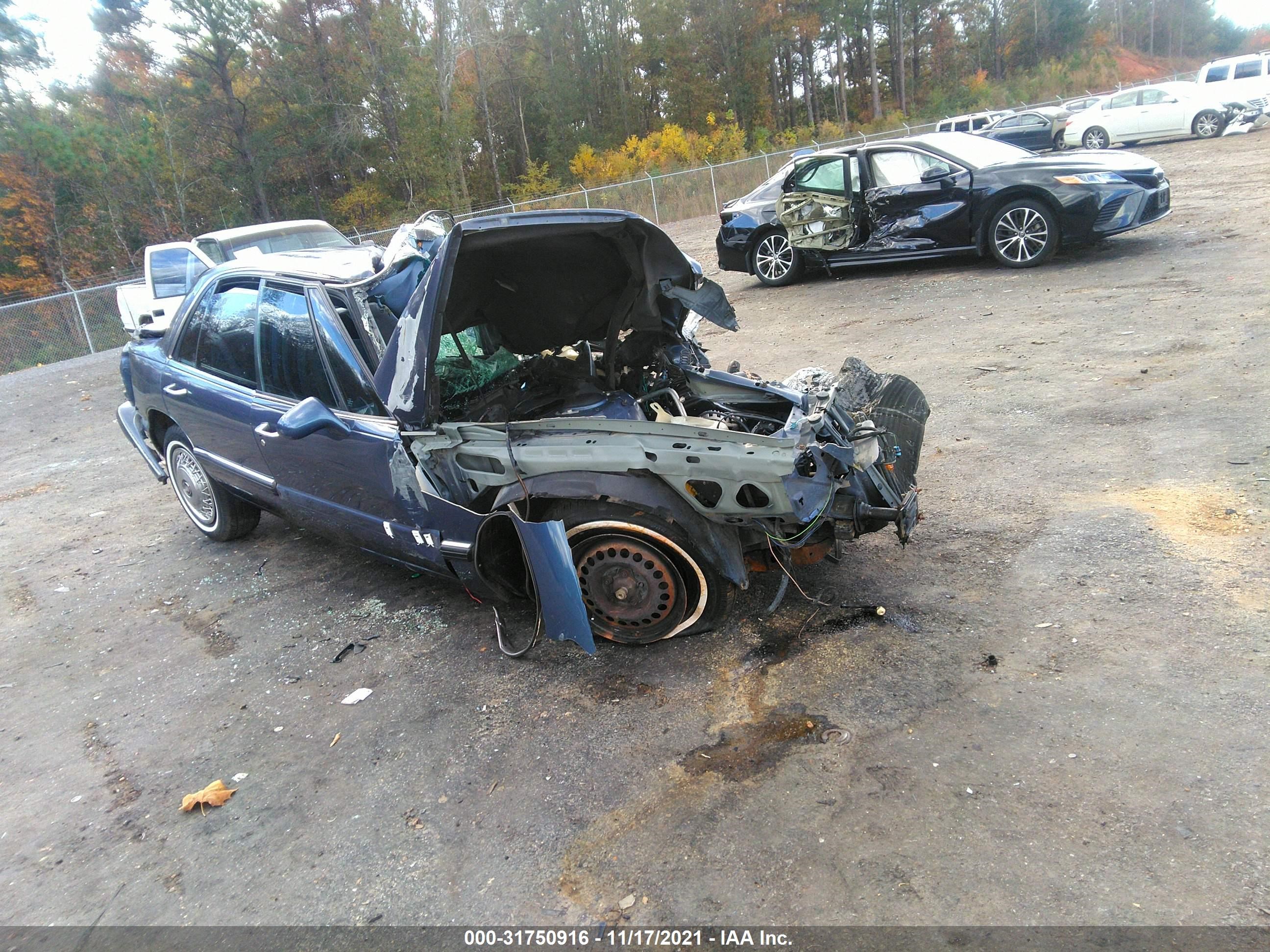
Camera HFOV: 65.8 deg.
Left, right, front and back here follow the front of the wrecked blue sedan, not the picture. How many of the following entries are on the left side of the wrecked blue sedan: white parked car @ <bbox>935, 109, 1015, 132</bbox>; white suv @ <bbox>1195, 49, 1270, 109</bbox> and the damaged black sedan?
3

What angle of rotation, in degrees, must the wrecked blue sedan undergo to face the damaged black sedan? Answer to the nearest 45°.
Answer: approximately 90° to its left

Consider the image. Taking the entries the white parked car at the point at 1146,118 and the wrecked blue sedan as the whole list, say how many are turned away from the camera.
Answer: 0

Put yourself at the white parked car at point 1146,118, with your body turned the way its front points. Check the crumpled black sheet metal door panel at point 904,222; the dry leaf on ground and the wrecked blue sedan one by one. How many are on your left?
0

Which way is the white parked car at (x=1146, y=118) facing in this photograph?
to the viewer's right

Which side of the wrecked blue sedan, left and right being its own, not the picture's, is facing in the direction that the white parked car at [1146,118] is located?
left

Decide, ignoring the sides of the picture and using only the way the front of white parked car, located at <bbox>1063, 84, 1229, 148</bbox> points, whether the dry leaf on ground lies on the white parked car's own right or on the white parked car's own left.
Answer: on the white parked car's own right

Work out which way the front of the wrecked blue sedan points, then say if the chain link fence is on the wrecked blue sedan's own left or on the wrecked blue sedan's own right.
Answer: on the wrecked blue sedan's own left

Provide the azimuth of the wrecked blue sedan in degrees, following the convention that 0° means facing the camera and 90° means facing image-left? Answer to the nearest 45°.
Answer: approximately 315°
